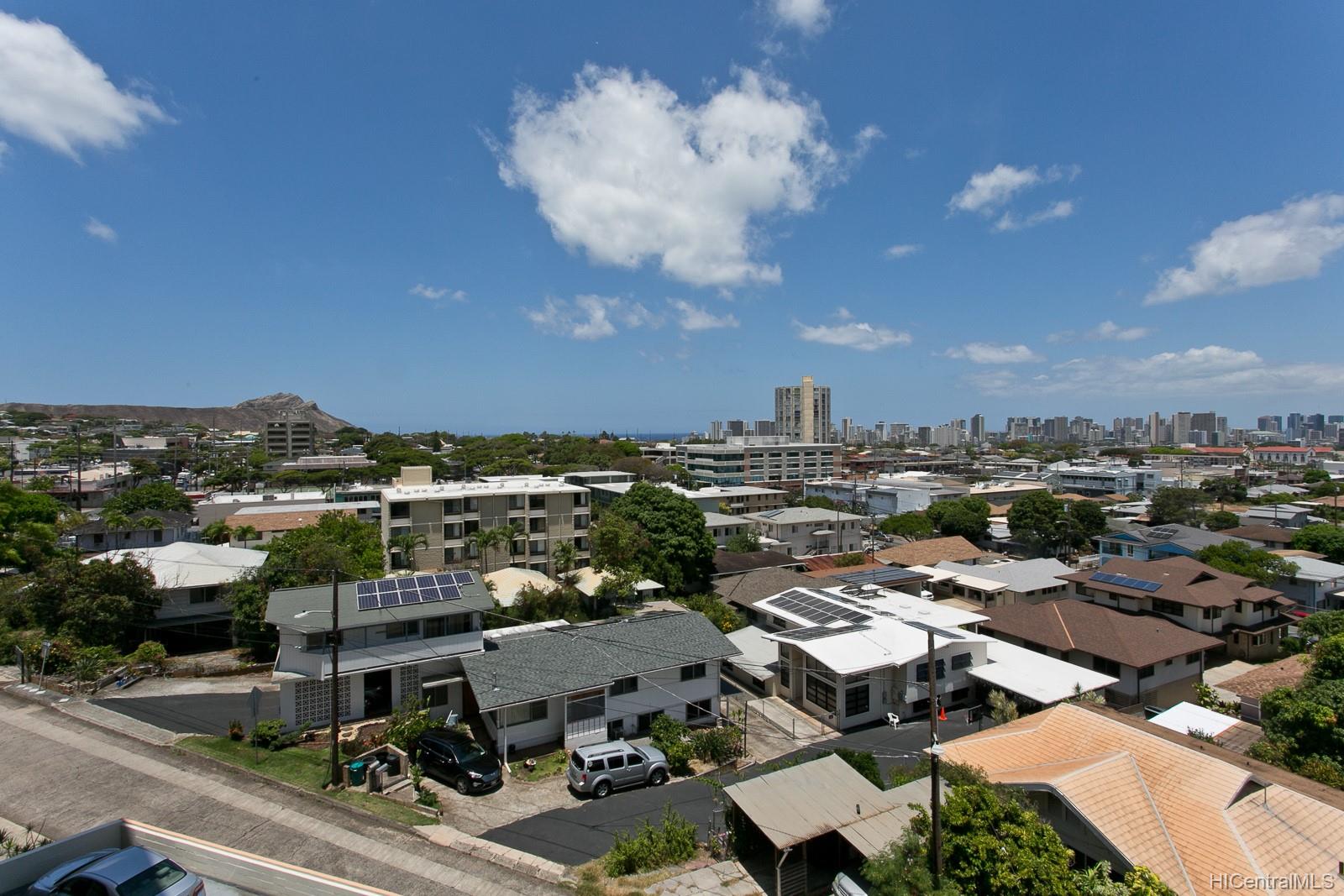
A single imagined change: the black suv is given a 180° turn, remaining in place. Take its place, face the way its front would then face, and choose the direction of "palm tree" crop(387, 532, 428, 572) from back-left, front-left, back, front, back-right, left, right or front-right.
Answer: front-right

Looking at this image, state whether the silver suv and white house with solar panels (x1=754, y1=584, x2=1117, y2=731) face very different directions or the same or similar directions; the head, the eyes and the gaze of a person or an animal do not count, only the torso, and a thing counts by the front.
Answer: very different directions

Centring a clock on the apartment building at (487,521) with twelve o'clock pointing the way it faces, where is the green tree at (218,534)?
The green tree is roughly at 4 o'clock from the apartment building.

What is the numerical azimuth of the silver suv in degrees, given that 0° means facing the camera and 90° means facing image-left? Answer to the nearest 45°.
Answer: approximately 225°

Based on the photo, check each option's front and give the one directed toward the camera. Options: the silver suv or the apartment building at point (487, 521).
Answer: the apartment building

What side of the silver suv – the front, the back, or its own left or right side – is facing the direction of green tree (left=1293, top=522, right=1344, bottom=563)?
front

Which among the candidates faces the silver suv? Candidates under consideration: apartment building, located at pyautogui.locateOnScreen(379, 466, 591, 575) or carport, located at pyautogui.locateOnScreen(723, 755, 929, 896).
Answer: the apartment building

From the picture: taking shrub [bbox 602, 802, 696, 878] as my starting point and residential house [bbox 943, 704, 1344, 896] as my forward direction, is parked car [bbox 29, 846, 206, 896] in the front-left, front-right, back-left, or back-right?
back-right

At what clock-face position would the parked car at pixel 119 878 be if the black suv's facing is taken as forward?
The parked car is roughly at 3 o'clock from the black suv.

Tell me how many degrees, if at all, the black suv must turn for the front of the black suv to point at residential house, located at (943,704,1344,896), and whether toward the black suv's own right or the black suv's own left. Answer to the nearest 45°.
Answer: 0° — it already faces it

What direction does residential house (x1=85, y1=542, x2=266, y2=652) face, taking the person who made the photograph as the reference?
facing the viewer

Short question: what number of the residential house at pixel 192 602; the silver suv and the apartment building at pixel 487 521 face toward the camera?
2

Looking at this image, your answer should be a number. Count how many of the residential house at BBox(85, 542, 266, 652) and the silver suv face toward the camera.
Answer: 1

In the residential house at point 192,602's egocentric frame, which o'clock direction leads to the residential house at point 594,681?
the residential house at point 594,681 is roughly at 11 o'clock from the residential house at point 192,602.

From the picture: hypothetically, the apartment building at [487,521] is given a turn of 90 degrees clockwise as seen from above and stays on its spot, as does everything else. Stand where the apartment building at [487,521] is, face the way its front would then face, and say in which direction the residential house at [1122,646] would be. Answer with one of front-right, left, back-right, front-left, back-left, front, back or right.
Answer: back-left

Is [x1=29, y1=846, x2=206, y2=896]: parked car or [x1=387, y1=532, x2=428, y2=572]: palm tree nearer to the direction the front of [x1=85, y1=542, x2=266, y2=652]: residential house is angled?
the parked car

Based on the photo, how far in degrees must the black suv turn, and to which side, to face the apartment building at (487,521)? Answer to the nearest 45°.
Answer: approximately 135° to its left

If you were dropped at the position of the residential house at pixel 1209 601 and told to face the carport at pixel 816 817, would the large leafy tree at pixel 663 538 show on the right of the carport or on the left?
right

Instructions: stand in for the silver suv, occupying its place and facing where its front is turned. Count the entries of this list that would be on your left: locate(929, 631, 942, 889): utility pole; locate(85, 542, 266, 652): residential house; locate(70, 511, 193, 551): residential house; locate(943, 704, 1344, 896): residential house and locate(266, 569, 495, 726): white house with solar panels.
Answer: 3
